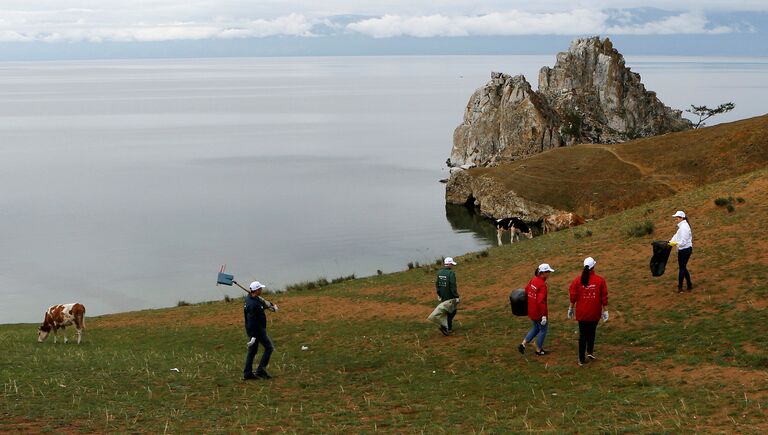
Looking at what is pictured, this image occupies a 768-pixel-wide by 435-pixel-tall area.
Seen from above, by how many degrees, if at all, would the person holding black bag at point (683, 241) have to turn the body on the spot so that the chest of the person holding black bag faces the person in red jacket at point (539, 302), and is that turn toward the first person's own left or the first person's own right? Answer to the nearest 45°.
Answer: approximately 45° to the first person's own left

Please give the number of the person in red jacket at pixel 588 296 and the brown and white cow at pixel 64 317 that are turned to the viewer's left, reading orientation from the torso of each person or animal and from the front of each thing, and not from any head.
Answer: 1

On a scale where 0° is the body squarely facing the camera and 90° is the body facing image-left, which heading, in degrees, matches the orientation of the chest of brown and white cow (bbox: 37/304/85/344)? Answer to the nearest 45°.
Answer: approximately 90°

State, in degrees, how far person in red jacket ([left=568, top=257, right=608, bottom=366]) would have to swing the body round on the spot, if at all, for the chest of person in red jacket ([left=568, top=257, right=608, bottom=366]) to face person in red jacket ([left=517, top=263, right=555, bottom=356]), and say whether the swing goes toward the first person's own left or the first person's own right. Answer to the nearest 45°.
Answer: approximately 45° to the first person's own left

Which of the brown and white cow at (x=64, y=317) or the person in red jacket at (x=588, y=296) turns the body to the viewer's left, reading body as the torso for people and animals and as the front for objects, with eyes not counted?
the brown and white cow

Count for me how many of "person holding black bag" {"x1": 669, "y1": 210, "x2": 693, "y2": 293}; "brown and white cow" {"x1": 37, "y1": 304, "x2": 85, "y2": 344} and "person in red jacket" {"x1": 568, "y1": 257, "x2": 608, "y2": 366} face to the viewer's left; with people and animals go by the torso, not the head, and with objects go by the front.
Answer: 2

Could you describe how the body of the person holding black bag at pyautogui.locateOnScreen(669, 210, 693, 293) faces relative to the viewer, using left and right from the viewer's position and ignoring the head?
facing to the left of the viewer

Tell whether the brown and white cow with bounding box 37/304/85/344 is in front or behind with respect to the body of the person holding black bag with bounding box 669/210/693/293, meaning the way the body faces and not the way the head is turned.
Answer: in front

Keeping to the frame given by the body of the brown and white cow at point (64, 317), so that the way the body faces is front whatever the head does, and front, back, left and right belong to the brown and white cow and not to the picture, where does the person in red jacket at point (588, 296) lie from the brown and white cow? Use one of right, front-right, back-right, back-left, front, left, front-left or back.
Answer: back-left

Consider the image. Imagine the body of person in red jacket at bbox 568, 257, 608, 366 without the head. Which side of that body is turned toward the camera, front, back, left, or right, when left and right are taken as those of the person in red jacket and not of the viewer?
back

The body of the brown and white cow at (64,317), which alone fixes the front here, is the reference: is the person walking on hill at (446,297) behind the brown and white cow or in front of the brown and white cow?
behind
